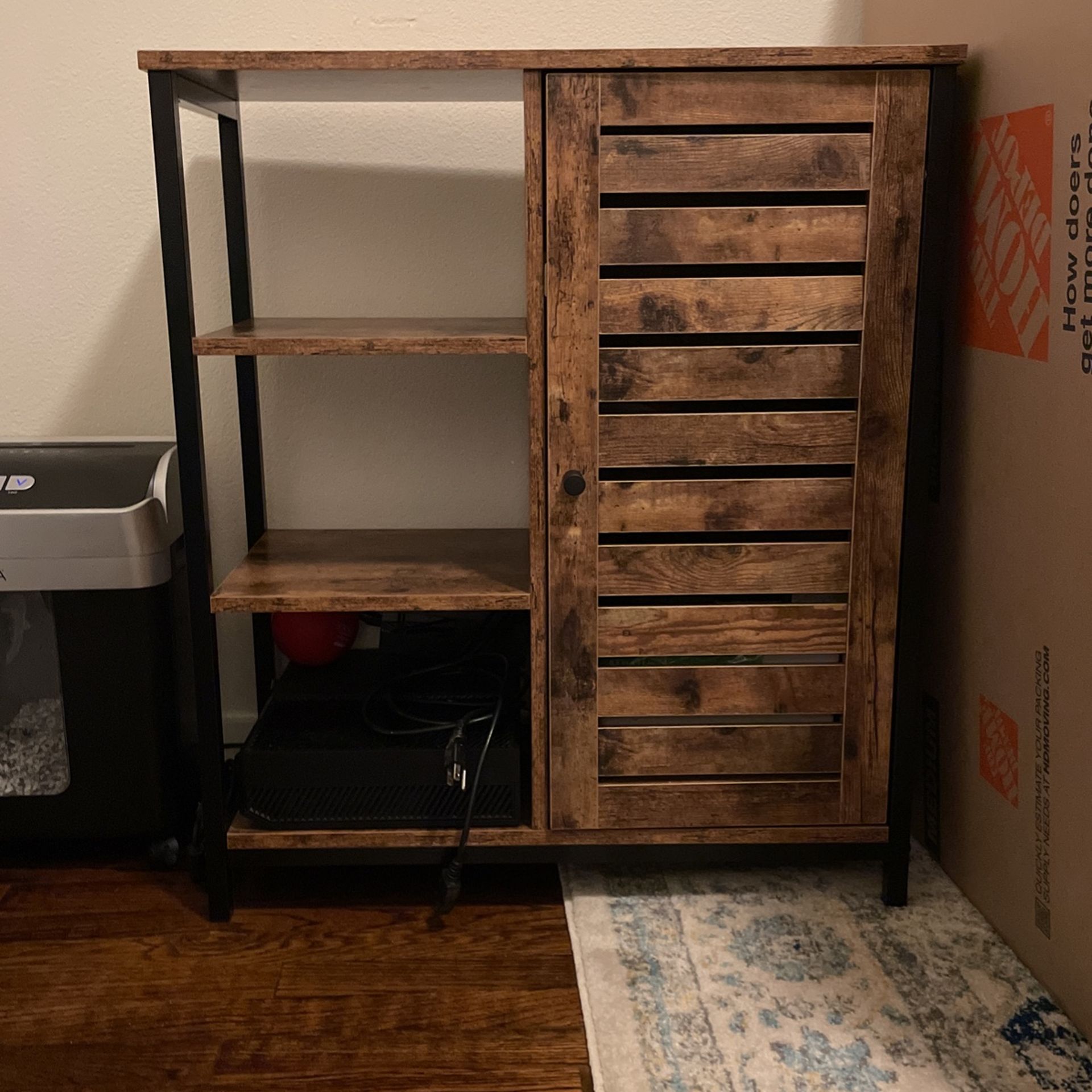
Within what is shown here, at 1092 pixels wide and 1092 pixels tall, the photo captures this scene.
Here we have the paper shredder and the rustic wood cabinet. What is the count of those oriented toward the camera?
2

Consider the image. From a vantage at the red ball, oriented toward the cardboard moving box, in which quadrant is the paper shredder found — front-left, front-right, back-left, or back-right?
back-right

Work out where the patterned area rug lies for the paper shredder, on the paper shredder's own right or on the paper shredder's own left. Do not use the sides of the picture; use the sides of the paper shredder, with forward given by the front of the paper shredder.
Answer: on the paper shredder's own left

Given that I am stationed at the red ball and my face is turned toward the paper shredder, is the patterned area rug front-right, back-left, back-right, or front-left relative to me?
back-left

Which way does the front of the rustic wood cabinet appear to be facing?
toward the camera

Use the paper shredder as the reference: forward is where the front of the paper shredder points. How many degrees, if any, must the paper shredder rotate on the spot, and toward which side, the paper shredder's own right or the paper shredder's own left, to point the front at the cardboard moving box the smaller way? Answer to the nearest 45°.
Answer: approximately 45° to the paper shredder's own left

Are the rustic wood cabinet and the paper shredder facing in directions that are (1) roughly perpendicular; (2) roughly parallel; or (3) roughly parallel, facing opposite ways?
roughly parallel

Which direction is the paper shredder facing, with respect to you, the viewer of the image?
facing the viewer
